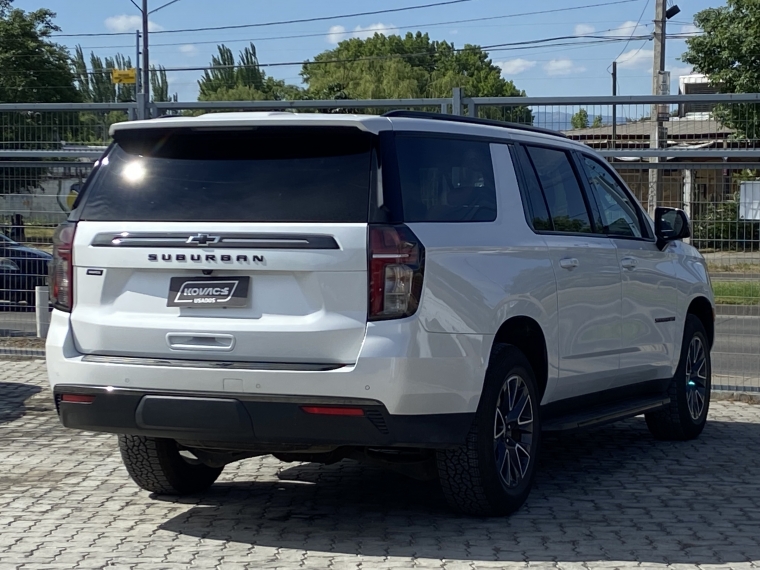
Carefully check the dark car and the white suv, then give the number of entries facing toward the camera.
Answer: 0

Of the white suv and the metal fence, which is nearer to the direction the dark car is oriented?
the metal fence

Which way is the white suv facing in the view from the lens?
facing away from the viewer and to the right of the viewer

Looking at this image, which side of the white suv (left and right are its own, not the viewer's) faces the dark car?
left

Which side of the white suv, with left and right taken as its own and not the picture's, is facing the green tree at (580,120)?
front

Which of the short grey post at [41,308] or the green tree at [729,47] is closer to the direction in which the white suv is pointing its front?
the green tree

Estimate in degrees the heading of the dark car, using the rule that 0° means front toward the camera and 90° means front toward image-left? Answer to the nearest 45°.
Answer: approximately 270°

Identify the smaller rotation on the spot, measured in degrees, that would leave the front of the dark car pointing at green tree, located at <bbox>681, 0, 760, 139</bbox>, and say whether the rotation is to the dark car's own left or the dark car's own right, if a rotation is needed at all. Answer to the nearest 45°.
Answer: approximately 45° to the dark car's own left
